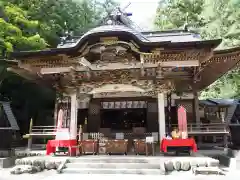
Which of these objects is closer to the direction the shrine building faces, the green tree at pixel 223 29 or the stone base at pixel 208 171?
the stone base

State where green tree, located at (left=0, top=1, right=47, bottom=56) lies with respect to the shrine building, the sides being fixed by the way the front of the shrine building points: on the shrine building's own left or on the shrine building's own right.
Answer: on the shrine building's own right

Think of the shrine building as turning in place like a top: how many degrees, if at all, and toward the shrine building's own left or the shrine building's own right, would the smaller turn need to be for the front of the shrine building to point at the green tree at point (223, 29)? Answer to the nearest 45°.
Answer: approximately 135° to the shrine building's own left

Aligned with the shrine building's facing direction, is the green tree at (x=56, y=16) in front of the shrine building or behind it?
behind

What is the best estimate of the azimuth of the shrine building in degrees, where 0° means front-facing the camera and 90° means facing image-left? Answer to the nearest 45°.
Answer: approximately 0°

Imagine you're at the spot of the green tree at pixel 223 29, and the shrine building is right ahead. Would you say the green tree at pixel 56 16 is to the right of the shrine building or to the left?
right

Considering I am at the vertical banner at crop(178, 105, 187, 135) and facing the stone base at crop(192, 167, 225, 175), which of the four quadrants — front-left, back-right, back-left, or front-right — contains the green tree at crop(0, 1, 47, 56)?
back-right
